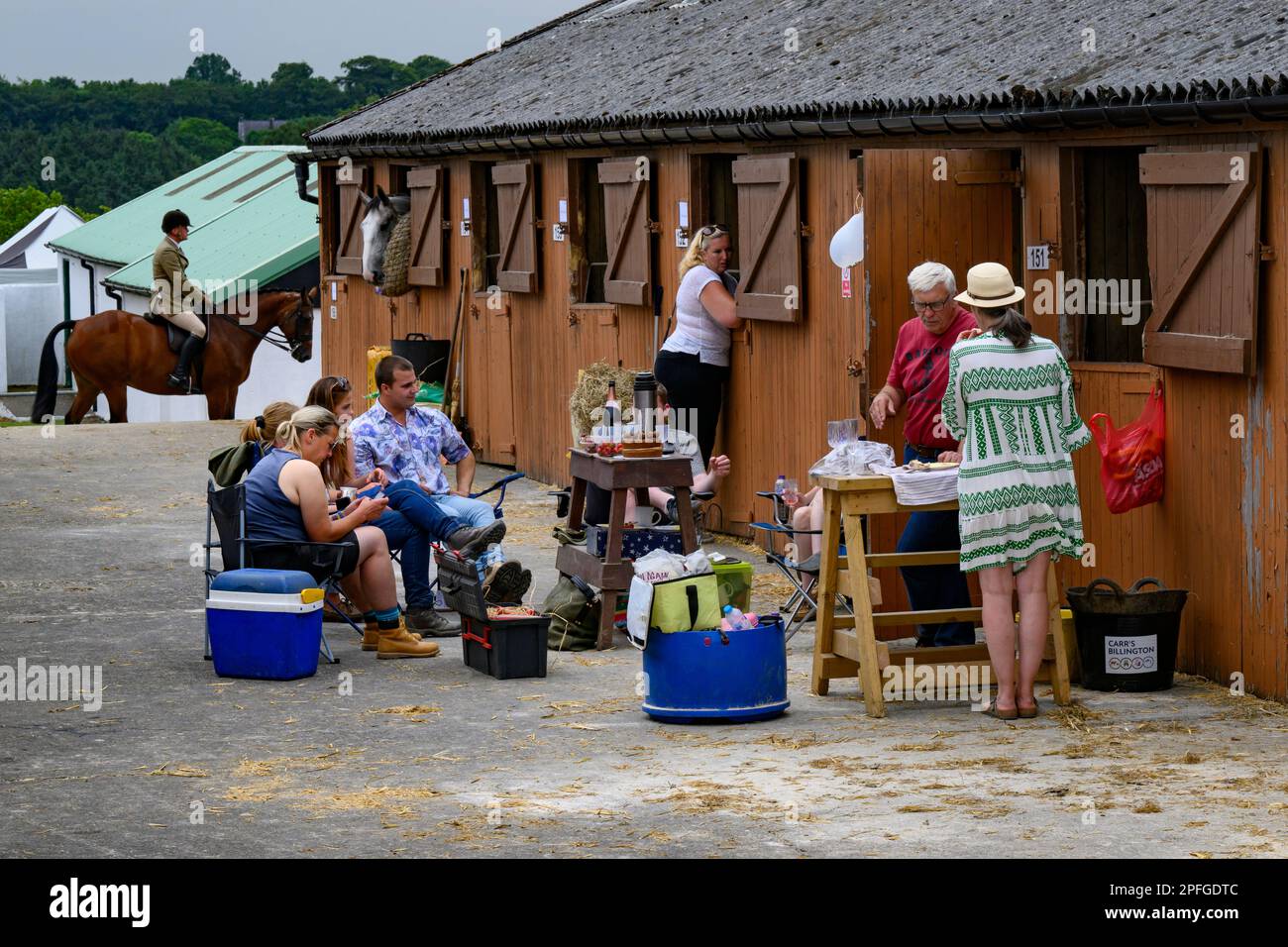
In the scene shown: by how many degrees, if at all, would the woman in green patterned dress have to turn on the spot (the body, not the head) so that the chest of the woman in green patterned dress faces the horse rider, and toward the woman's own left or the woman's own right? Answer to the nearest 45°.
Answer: approximately 45° to the woman's own left

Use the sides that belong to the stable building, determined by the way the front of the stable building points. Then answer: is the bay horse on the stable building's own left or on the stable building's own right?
on the stable building's own right

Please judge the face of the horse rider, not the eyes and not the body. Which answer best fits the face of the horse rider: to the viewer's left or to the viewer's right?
to the viewer's right

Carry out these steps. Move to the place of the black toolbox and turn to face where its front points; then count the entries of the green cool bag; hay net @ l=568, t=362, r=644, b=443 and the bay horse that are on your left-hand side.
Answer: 2

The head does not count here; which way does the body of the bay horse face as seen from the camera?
to the viewer's right

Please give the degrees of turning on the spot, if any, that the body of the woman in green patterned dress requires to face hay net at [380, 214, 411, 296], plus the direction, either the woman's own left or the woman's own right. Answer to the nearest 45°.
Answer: approximately 45° to the woman's own left

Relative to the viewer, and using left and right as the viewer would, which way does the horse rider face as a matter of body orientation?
facing to the right of the viewer

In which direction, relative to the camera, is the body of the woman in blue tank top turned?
to the viewer's right

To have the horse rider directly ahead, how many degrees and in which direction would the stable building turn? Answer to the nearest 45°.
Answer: approximately 90° to its right
